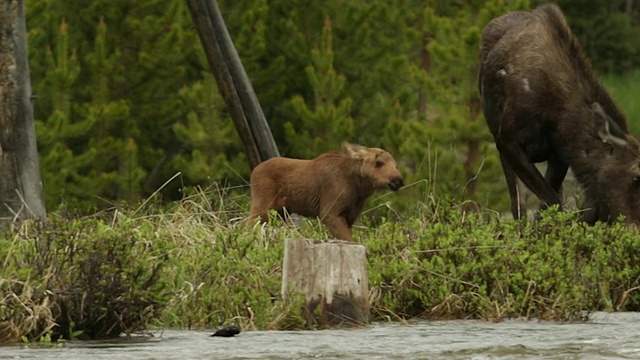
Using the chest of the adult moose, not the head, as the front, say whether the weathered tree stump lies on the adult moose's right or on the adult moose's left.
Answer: on the adult moose's right

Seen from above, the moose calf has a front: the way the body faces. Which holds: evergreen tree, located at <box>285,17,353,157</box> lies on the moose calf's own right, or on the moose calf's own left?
on the moose calf's own left

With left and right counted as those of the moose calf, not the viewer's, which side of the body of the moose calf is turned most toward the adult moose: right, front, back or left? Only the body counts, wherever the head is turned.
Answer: front

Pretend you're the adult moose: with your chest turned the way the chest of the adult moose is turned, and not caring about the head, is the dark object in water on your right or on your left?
on your right

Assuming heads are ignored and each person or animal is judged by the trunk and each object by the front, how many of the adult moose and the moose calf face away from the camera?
0

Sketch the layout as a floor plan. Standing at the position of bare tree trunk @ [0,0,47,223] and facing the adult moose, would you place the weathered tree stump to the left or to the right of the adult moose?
right

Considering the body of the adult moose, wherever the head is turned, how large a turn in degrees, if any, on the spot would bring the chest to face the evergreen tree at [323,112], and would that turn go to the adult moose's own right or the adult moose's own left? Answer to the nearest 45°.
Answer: approximately 180°

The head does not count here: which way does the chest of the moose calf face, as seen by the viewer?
to the viewer's right

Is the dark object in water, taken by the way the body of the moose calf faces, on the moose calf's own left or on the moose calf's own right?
on the moose calf's own right

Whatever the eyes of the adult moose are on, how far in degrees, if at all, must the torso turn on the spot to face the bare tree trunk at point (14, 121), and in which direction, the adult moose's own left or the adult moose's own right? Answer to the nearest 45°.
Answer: approximately 135° to the adult moose's own right

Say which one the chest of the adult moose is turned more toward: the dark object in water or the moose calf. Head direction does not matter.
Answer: the dark object in water

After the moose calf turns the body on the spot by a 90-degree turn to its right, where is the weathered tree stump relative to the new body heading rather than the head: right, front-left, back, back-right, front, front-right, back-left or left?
front
